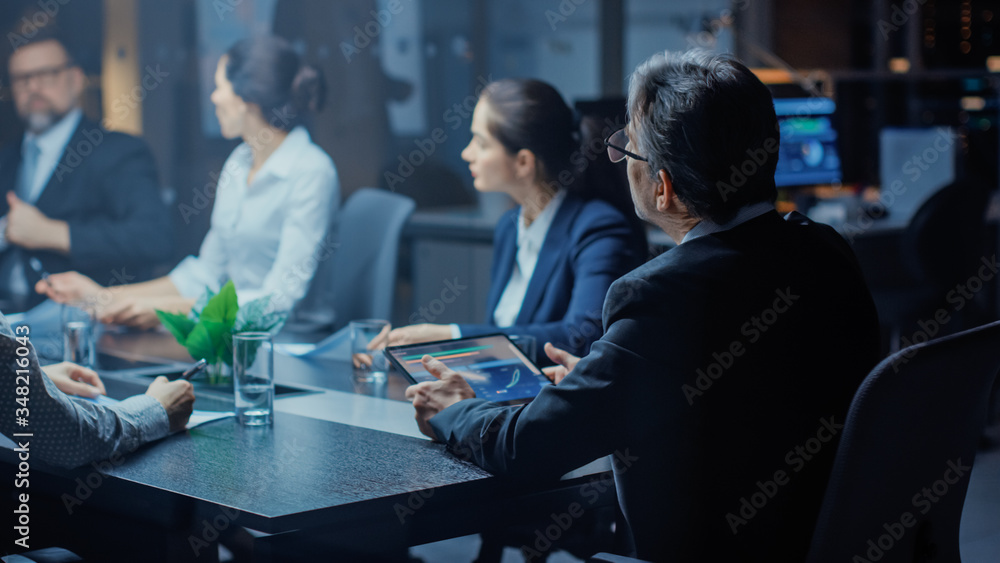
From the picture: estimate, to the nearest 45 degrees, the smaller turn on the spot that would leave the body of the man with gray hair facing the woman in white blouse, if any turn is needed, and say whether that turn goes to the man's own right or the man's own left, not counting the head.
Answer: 0° — they already face them

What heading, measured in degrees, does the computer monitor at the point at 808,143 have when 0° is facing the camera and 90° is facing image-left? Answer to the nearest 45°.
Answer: approximately 0°

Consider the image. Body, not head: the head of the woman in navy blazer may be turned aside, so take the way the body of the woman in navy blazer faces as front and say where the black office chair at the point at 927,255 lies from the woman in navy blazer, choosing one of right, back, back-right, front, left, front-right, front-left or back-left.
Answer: back

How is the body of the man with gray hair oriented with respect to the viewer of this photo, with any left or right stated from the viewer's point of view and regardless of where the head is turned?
facing away from the viewer and to the left of the viewer

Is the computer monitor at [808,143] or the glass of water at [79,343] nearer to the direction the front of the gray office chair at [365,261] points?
the glass of water
